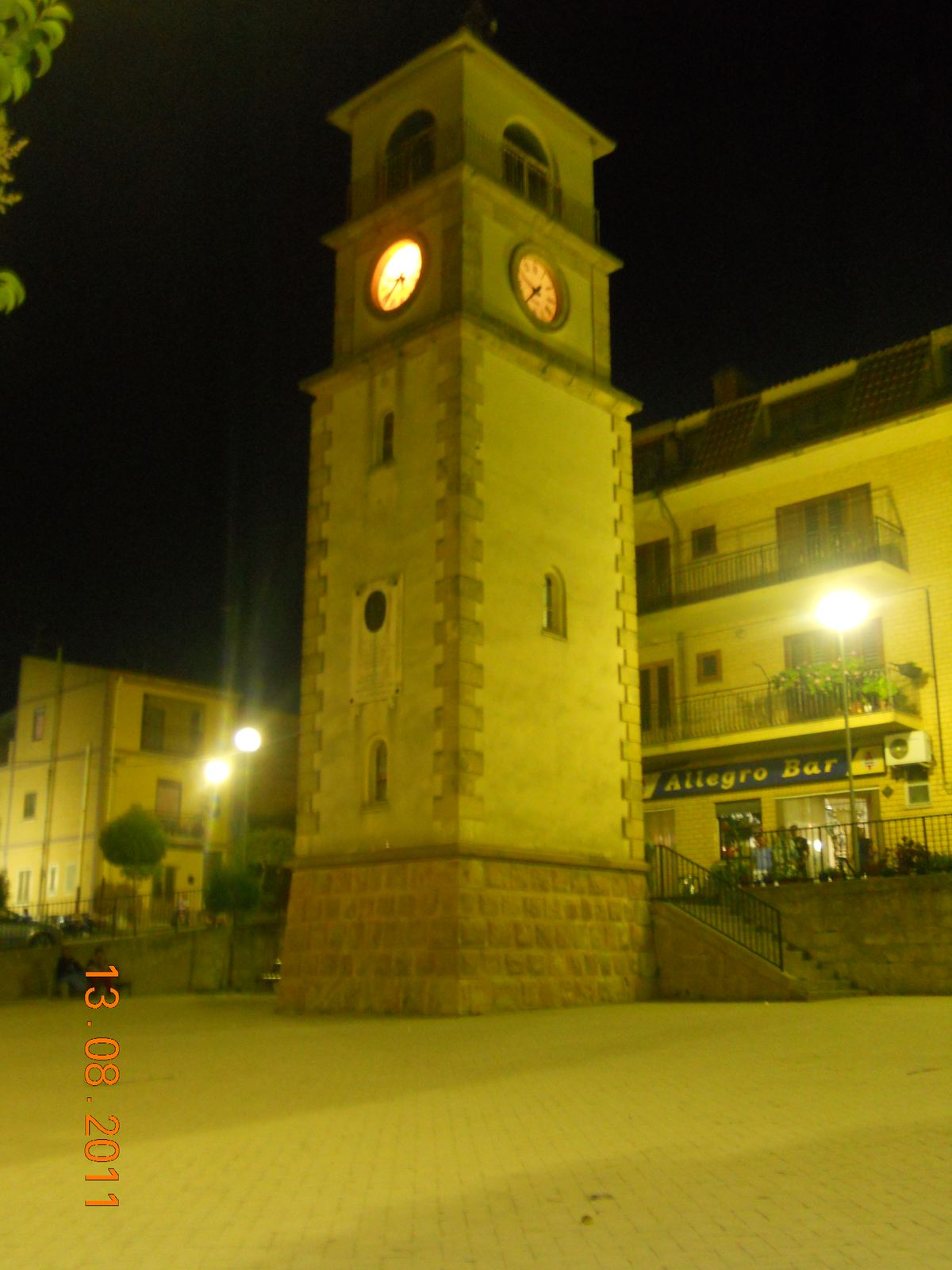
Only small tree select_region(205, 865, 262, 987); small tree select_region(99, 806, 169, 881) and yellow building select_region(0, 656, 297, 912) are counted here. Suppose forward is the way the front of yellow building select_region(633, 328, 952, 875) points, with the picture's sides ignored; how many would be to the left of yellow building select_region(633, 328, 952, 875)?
0

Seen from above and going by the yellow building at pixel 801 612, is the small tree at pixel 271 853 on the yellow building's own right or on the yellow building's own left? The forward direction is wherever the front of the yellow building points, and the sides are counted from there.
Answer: on the yellow building's own right

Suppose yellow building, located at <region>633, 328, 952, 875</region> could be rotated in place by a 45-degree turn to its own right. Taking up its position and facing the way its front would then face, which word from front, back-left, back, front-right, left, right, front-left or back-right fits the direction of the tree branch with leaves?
left

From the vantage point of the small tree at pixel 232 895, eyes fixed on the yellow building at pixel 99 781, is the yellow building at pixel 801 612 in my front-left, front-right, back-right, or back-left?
back-right

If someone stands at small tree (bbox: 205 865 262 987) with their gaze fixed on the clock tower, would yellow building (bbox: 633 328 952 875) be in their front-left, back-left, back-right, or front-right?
front-left

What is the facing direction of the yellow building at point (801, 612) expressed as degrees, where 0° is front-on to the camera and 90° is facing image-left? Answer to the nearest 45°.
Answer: approximately 45°

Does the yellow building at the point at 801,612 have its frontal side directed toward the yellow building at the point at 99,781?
no

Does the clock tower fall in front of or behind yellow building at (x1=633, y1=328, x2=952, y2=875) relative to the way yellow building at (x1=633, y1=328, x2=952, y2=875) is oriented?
in front

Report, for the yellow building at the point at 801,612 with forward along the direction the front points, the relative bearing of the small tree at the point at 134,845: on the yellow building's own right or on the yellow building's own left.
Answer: on the yellow building's own right

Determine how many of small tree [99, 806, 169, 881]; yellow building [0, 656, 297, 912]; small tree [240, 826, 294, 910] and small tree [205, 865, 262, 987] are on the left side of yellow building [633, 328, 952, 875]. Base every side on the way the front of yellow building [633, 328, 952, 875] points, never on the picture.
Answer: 0

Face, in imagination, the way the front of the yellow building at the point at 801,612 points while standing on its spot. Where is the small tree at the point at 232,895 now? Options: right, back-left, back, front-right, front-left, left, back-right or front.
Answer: front-right
